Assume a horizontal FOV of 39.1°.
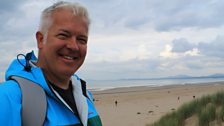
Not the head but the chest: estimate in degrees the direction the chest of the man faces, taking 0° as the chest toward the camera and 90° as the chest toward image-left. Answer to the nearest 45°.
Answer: approximately 315°
